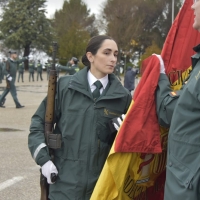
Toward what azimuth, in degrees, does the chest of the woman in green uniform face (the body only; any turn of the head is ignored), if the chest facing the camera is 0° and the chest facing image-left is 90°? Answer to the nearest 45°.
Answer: approximately 315°

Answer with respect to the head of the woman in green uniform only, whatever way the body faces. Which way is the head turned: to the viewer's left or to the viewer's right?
to the viewer's right

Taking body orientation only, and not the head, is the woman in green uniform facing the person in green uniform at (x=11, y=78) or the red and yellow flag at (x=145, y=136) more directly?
the red and yellow flag

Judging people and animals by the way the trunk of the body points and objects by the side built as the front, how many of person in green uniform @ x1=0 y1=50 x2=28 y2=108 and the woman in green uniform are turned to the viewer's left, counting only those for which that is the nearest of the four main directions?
0

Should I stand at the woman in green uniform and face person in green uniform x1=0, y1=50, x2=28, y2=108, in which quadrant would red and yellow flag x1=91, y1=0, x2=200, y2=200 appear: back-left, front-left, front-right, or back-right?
back-right
